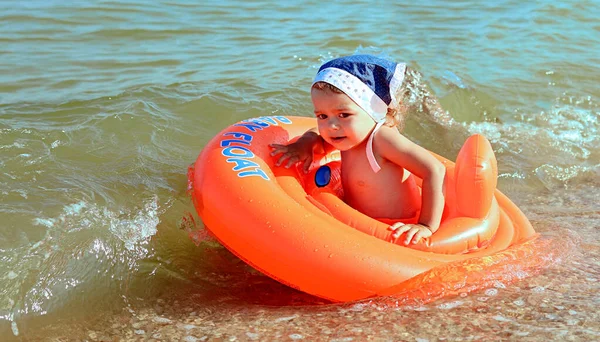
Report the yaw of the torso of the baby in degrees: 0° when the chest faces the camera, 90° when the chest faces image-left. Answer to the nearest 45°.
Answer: approximately 45°
